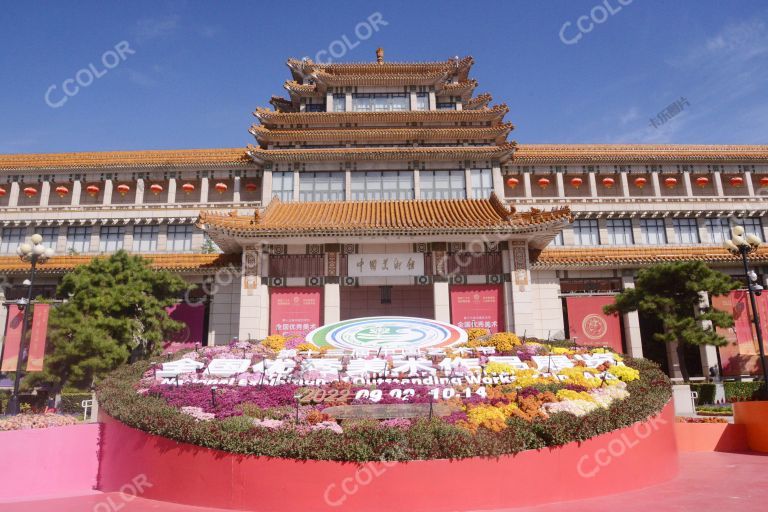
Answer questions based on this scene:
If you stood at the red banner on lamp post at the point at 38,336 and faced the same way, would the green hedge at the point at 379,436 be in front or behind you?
in front

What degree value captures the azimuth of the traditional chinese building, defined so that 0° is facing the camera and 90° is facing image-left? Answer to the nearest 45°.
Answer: approximately 0°

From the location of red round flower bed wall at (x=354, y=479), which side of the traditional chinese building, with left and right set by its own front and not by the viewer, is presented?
front

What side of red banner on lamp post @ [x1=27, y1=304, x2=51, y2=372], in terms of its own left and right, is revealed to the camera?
front

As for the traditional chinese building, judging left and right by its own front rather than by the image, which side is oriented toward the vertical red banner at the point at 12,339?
right

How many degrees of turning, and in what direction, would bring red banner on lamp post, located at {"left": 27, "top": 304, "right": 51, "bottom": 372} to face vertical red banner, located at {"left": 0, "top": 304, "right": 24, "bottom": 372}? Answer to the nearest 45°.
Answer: approximately 135° to its right

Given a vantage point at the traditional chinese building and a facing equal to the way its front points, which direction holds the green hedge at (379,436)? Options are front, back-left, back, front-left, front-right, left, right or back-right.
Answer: front

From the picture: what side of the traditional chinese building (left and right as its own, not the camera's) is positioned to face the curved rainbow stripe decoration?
front

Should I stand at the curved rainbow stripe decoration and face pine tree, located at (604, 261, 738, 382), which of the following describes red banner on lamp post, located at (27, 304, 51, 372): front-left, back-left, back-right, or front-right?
back-left

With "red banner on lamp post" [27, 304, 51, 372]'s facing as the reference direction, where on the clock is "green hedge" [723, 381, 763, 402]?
The green hedge is roughly at 10 o'clock from the red banner on lamp post.
